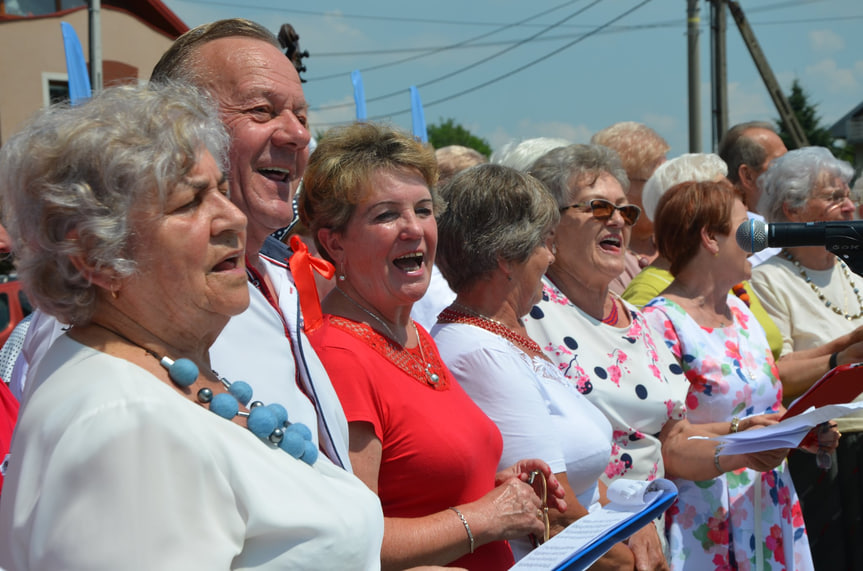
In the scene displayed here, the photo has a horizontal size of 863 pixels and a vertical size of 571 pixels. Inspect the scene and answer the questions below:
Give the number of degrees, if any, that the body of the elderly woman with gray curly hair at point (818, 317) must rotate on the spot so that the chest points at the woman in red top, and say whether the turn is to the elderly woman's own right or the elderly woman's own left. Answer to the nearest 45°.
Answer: approximately 45° to the elderly woman's own right

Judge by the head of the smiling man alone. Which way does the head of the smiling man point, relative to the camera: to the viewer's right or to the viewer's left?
to the viewer's right

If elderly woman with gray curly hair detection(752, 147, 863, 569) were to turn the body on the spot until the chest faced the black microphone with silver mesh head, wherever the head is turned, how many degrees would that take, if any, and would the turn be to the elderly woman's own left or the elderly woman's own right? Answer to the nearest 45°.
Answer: approximately 45° to the elderly woman's own right

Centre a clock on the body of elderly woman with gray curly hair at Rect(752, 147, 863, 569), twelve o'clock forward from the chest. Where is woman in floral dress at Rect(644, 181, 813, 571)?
The woman in floral dress is roughly at 2 o'clock from the elderly woman with gray curly hair.

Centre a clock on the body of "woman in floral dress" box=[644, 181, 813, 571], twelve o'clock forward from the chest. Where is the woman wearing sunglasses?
The woman wearing sunglasses is roughly at 3 o'clock from the woman in floral dress.
